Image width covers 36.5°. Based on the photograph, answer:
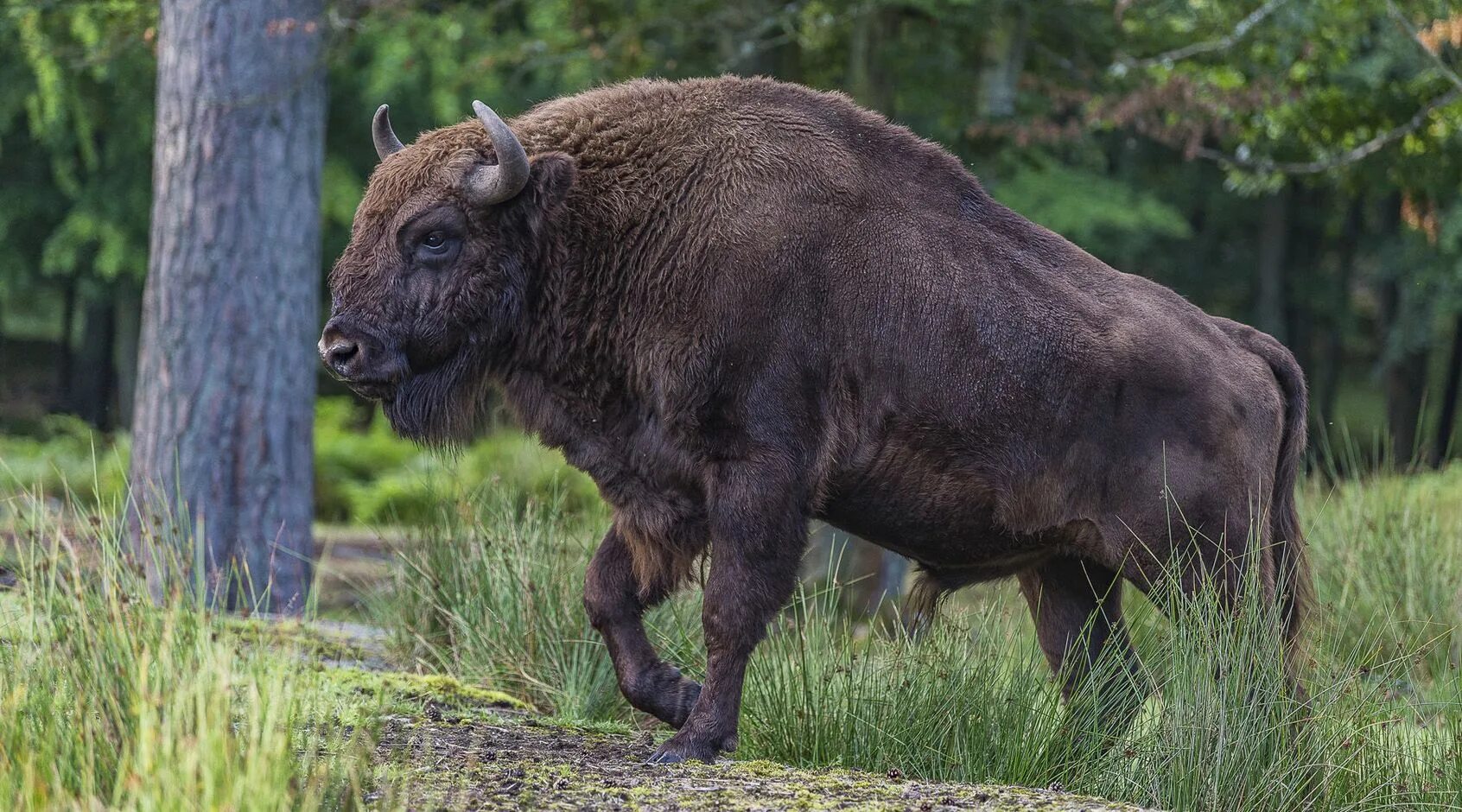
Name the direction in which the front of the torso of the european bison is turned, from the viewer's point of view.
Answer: to the viewer's left

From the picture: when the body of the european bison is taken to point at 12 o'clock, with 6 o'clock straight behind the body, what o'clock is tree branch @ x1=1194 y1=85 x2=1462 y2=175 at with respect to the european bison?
The tree branch is roughly at 4 o'clock from the european bison.

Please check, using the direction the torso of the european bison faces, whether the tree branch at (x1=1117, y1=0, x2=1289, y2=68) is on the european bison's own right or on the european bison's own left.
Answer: on the european bison's own right

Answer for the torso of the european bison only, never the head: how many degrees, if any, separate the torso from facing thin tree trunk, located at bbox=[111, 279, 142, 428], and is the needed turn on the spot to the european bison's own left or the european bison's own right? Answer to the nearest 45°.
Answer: approximately 45° to the european bison's own right

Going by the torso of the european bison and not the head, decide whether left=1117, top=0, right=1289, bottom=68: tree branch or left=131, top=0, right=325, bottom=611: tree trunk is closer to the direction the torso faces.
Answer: the tree trunk

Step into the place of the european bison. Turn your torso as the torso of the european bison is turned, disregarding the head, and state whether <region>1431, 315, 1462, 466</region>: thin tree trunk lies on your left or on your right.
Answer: on your right

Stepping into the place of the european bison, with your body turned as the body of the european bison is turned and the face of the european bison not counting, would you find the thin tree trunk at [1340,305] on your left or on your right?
on your right

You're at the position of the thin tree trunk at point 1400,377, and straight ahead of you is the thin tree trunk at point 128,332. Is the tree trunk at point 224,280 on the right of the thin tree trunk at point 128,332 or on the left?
left

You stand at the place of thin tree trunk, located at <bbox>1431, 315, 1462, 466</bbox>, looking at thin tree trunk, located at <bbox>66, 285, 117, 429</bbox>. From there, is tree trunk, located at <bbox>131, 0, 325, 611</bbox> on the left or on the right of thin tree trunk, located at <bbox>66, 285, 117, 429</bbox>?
left

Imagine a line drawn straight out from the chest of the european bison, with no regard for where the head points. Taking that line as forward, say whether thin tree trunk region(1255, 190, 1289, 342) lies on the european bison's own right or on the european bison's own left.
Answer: on the european bison's own right

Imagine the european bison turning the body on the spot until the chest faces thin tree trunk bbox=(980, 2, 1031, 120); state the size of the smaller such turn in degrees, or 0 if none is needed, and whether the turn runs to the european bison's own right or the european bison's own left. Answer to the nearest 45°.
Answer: approximately 90° to the european bison's own right
